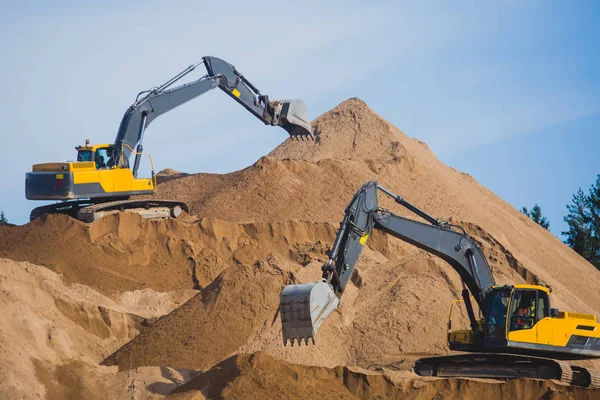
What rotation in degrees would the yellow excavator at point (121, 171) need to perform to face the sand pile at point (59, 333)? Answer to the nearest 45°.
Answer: approximately 135° to its right

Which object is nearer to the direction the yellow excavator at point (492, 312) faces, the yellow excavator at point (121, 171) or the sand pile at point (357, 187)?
the yellow excavator

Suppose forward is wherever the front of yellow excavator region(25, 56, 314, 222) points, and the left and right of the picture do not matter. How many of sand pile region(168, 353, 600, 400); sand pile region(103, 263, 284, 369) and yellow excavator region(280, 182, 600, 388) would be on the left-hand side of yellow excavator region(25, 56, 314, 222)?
0

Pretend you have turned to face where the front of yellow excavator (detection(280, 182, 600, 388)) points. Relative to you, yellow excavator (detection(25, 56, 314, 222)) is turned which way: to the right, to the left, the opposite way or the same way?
the opposite way

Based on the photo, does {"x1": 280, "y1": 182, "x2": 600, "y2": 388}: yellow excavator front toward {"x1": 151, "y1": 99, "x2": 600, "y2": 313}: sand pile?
no

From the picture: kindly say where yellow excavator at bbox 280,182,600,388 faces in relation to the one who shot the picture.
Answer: facing the viewer and to the left of the viewer

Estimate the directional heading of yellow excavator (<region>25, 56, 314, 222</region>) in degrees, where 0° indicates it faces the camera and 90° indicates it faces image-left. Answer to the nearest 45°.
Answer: approximately 225°

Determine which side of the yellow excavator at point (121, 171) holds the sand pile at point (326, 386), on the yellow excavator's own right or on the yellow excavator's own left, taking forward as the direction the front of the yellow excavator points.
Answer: on the yellow excavator's own right

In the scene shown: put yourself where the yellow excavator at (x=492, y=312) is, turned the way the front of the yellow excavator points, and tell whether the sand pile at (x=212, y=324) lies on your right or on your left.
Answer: on your right

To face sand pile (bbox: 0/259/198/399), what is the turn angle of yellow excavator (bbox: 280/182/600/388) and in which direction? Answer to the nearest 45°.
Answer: approximately 45° to its right
